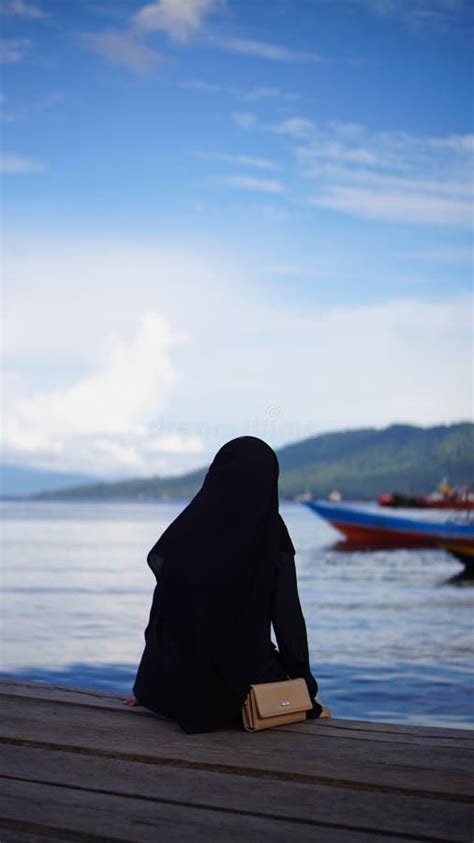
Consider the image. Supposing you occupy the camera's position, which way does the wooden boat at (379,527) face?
facing to the left of the viewer

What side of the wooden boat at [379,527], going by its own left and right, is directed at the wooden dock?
left
